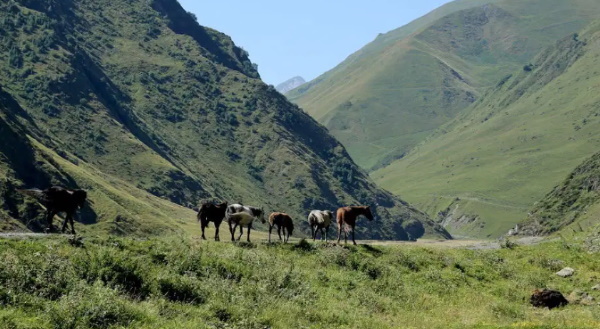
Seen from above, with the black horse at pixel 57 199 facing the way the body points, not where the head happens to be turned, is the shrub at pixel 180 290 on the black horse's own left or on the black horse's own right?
on the black horse's own right

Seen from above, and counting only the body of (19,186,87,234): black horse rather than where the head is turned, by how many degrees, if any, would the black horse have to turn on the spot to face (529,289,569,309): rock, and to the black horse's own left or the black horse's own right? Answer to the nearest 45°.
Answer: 0° — it already faces it

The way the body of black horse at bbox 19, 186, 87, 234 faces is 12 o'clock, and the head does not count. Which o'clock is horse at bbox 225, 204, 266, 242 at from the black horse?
The horse is roughly at 12 o'clock from the black horse.

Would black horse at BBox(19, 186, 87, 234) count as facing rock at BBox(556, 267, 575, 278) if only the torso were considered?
yes

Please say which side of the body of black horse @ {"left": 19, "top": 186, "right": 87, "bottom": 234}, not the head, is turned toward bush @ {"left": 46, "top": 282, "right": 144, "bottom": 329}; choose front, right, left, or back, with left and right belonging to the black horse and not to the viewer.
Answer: right

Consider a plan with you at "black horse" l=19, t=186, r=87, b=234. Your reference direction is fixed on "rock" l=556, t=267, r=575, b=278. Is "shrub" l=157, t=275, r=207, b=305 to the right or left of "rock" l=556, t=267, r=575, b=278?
right

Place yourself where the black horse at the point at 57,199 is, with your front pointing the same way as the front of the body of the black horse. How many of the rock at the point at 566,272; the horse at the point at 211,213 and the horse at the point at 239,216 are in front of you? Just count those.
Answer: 3

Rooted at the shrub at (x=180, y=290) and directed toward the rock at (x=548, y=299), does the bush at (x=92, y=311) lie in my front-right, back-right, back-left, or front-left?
back-right

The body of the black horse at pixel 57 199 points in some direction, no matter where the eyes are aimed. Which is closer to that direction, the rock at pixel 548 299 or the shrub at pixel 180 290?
the rock

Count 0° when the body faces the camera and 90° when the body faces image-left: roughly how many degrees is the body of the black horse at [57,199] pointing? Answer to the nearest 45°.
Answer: approximately 270°
